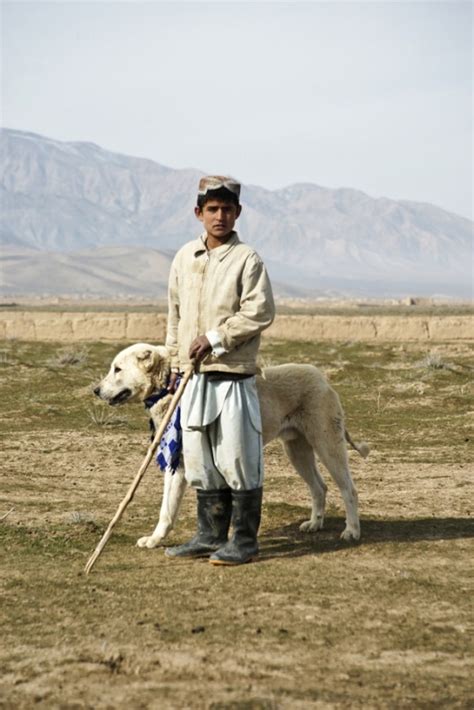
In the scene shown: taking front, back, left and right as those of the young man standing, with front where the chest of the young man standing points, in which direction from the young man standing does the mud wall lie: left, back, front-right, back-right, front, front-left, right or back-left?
back-right

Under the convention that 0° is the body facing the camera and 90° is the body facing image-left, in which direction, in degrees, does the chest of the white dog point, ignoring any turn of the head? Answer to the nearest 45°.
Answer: approximately 90°

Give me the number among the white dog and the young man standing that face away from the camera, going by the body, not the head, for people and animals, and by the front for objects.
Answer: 0

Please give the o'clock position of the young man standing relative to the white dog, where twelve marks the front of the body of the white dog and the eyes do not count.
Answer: The young man standing is roughly at 10 o'clock from the white dog.

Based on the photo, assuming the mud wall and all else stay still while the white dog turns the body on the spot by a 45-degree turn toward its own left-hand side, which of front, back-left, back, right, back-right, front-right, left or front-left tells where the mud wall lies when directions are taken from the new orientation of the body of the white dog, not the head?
back-right

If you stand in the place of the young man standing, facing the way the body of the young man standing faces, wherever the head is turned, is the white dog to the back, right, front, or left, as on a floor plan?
back
